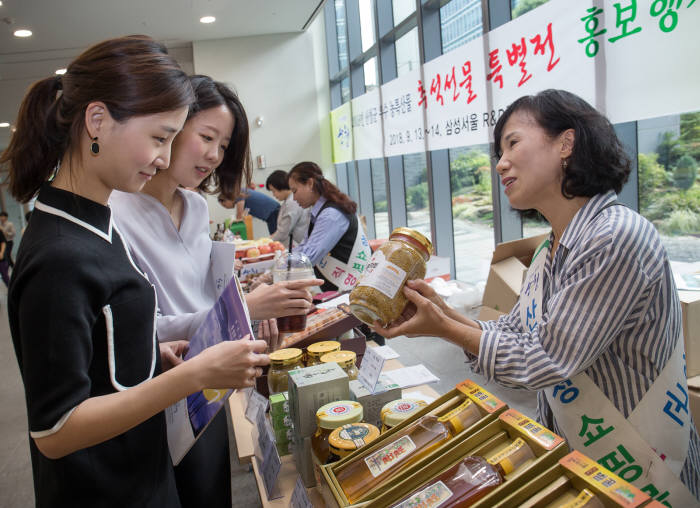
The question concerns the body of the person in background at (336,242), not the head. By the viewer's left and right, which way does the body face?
facing to the left of the viewer

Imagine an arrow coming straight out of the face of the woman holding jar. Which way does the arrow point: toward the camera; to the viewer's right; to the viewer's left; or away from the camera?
to the viewer's left

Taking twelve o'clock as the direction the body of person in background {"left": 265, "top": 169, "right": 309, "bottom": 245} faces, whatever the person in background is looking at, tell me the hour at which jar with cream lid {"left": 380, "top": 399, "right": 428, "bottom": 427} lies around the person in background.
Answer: The jar with cream lid is roughly at 9 o'clock from the person in background.

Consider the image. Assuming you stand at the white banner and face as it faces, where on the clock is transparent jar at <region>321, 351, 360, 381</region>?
The transparent jar is roughly at 11 o'clock from the white banner.

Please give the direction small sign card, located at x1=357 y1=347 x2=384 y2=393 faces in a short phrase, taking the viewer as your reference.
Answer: facing the viewer and to the left of the viewer

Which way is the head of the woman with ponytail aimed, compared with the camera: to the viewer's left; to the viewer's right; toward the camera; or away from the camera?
to the viewer's right

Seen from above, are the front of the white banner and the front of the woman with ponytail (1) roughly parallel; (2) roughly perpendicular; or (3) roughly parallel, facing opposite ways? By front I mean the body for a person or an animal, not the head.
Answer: roughly parallel, facing opposite ways

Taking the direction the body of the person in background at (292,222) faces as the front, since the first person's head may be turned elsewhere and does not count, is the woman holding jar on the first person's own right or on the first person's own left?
on the first person's own left

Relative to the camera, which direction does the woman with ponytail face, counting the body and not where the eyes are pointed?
to the viewer's right

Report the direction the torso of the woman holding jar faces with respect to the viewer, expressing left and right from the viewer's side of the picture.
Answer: facing to the left of the viewer

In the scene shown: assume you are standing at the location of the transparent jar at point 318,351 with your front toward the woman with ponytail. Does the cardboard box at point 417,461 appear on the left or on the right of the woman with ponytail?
left

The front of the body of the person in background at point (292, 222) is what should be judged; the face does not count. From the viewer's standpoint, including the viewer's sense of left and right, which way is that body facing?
facing to the left of the viewer
